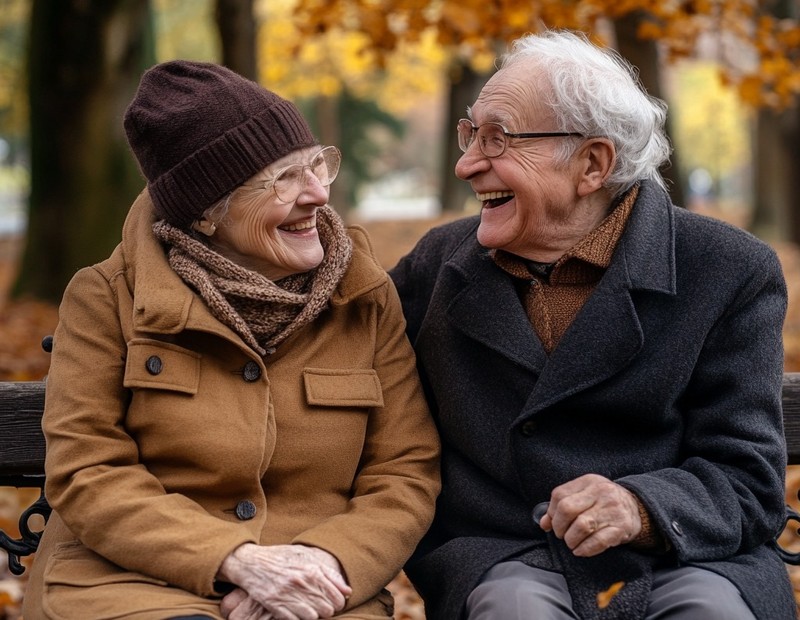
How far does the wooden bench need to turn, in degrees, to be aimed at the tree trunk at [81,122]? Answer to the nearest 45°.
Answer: approximately 180°

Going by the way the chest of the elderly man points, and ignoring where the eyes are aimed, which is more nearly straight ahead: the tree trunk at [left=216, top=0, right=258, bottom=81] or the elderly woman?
the elderly woman

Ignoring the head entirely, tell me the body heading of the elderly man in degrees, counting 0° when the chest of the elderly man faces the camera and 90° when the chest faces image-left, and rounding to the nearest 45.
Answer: approximately 45°

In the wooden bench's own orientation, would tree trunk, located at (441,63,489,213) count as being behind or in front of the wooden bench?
behind

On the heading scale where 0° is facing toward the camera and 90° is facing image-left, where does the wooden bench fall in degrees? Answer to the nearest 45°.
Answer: approximately 0°

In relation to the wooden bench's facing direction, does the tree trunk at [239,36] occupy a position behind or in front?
behind

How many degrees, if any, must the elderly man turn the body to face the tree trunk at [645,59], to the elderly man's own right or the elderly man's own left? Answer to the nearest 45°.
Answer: approximately 135° to the elderly man's own right

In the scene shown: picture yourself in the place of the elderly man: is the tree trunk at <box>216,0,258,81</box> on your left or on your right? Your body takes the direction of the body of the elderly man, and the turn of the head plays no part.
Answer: on your right

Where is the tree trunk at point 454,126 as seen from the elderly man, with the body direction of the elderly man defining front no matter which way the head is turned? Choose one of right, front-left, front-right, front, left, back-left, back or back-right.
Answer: back-right

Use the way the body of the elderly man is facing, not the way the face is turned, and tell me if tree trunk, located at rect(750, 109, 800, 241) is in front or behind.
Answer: behind

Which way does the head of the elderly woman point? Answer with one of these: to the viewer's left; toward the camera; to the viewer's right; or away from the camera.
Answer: to the viewer's right
